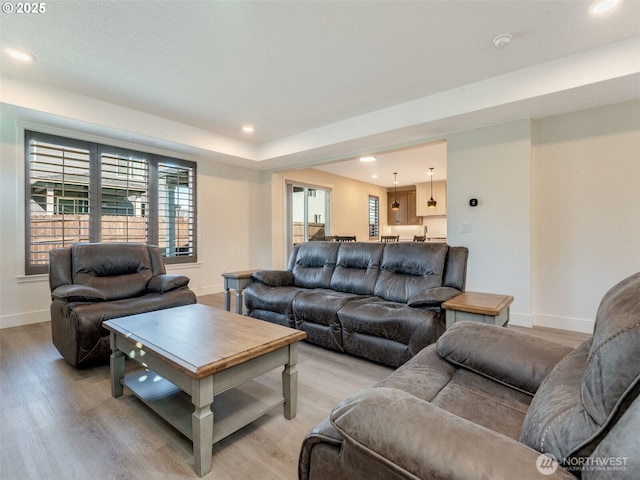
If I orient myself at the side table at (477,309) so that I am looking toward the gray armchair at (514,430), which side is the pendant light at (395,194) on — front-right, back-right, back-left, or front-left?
back-right

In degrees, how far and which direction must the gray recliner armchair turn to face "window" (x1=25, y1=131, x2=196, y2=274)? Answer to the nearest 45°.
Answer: approximately 135° to its left

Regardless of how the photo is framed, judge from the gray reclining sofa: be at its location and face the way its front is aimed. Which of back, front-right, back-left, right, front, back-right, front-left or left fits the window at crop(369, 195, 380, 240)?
back-right

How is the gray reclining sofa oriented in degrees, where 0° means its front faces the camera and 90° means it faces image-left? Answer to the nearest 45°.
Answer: approximately 45°

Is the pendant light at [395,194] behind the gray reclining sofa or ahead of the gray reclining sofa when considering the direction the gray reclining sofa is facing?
behind

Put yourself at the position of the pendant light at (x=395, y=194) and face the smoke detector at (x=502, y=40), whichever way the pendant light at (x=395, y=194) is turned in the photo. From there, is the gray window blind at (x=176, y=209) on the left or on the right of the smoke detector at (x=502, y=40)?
right

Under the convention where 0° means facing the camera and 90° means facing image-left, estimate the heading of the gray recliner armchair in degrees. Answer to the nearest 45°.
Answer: approximately 315°
